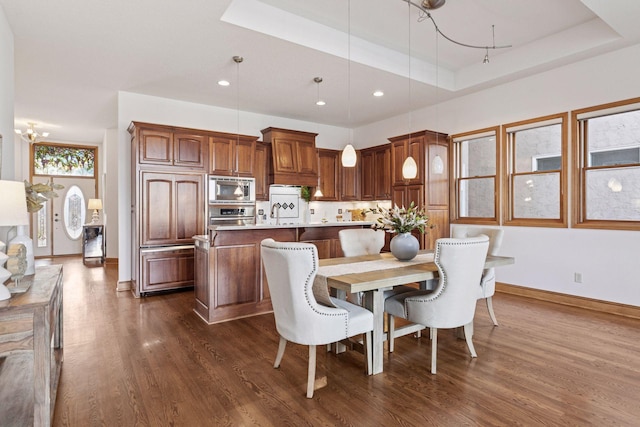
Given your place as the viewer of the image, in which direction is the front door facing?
facing the viewer

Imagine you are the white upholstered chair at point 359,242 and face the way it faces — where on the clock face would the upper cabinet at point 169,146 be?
The upper cabinet is roughly at 5 o'clock from the white upholstered chair.

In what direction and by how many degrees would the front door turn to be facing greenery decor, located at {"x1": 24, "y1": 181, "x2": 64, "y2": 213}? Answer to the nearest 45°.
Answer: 0° — it already faces it

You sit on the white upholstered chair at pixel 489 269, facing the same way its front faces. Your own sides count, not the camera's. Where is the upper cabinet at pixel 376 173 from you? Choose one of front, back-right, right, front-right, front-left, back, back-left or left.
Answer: right

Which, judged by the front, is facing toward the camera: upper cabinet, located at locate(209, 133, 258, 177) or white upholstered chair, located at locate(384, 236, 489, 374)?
the upper cabinet

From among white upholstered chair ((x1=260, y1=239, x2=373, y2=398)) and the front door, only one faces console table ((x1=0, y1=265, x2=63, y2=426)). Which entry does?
the front door

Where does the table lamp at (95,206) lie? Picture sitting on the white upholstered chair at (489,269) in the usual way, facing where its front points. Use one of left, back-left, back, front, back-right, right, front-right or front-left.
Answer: front-right

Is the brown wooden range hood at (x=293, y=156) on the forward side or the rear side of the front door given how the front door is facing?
on the forward side

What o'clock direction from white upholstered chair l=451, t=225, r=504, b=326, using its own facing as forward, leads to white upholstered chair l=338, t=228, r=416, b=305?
white upholstered chair l=338, t=228, r=416, b=305 is roughly at 1 o'clock from white upholstered chair l=451, t=225, r=504, b=326.

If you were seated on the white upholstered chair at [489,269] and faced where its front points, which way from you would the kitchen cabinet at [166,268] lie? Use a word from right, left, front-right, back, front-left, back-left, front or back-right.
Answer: front-right

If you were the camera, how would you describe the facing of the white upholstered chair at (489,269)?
facing the viewer and to the left of the viewer

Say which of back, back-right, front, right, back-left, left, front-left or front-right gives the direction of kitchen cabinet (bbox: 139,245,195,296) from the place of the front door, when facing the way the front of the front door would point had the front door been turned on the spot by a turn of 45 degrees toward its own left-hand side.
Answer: front-right

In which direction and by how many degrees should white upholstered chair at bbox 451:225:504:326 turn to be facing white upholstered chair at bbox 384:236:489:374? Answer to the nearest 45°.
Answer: approximately 45° to its left

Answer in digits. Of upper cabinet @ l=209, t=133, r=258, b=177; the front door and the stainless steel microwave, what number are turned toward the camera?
3

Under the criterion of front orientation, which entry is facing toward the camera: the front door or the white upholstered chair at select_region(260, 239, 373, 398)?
the front door

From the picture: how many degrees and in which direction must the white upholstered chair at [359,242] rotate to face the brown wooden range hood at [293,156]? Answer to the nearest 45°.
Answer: approximately 180°
